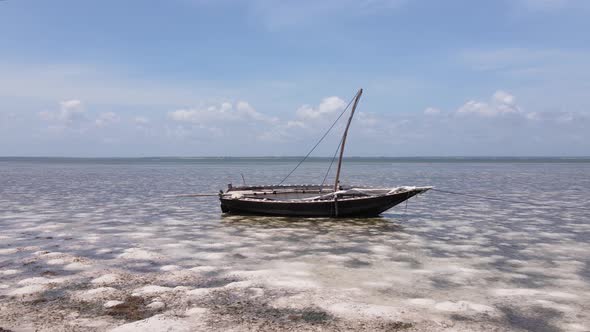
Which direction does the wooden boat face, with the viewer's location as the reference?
facing to the right of the viewer
